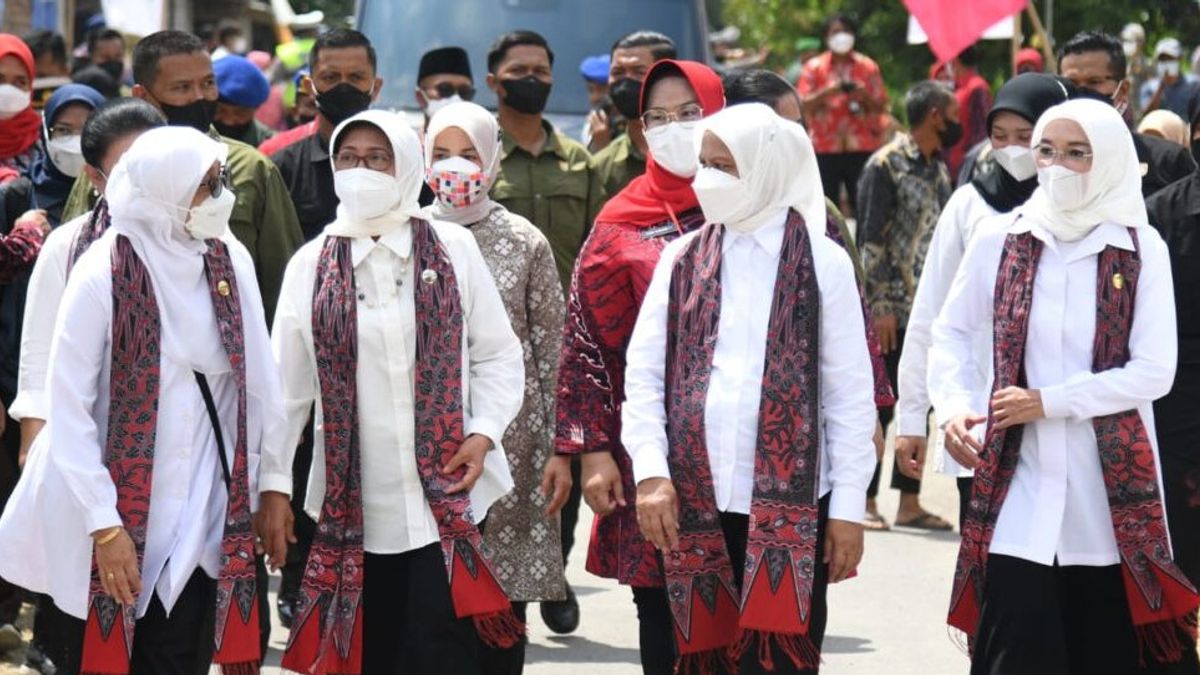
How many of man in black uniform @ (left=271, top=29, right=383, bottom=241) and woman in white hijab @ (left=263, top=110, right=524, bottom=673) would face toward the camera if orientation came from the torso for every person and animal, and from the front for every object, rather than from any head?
2

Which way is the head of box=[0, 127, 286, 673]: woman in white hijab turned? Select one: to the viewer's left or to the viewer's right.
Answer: to the viewer's right

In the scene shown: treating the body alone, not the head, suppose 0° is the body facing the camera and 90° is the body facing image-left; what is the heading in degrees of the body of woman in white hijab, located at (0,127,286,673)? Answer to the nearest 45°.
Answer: approximately 315°

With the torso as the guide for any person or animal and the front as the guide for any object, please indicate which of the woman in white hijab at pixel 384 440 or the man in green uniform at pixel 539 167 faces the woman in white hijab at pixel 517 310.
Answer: the man in green uniform

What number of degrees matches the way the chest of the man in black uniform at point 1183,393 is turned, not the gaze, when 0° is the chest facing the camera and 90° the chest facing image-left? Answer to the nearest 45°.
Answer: approximately 45°

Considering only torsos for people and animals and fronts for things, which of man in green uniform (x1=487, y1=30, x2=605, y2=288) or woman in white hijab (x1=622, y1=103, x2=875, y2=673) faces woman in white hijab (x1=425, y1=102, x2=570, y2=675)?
the man in green uniform

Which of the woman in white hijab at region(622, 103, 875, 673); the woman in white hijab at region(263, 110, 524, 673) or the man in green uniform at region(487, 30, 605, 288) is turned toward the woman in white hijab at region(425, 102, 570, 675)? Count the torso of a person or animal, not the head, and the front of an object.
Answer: the man in green uniform
